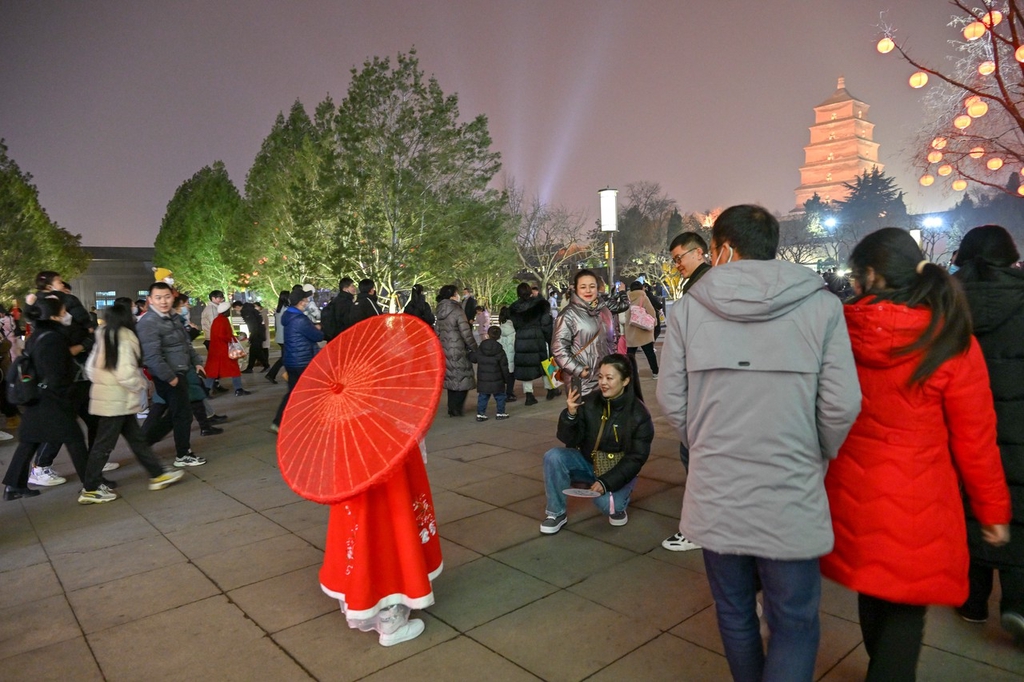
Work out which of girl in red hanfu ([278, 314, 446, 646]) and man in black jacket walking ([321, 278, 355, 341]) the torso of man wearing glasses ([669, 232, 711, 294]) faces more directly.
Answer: the girl in red hanfu

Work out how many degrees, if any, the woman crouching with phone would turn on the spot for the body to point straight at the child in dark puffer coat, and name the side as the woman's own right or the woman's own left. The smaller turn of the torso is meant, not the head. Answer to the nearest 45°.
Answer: approximately 135° to the woman's own right

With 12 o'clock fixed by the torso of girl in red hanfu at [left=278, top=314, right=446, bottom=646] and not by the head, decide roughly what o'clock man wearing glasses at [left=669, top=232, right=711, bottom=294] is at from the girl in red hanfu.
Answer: The man wearing glasses is roughly at 1 o'clock from the girl in red hanfu.

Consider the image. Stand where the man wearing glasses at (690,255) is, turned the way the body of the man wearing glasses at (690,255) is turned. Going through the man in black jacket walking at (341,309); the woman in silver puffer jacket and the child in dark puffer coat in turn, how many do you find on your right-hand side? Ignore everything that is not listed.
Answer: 3

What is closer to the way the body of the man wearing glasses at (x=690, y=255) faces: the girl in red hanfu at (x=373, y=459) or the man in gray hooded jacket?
the girl in red hanfu

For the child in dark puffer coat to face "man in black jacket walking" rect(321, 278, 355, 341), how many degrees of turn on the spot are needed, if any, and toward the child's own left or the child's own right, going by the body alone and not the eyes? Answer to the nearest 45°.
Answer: approximately 90° to the child's own left

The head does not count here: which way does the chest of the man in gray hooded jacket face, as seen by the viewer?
away from the camera

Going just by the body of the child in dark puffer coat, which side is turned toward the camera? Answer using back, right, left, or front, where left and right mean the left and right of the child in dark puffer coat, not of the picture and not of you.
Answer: back

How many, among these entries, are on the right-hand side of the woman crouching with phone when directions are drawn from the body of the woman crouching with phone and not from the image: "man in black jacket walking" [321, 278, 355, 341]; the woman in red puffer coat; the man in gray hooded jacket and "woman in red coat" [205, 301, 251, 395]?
2
